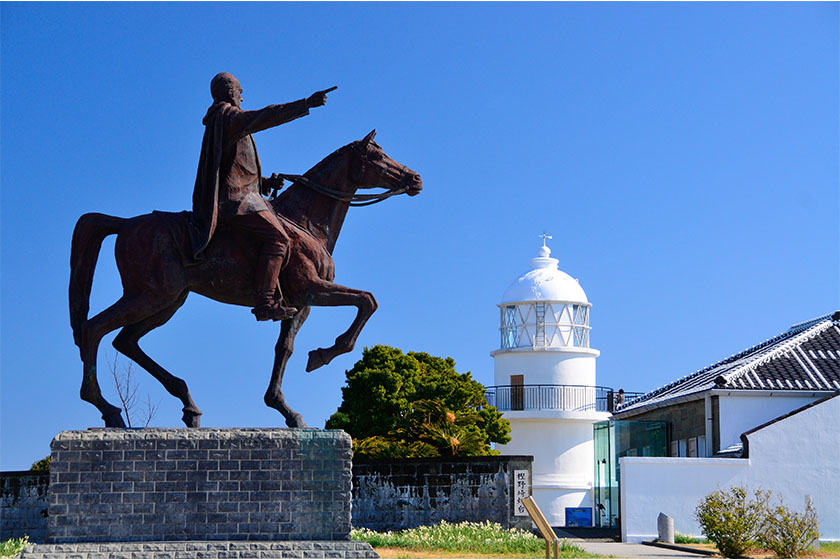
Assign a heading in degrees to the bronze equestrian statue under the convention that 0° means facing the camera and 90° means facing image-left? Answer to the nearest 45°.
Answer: approximately 270°

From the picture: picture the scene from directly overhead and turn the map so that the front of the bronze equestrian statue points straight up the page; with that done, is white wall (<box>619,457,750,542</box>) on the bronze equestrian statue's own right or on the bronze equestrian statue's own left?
on the bronze equestrian statue's own left

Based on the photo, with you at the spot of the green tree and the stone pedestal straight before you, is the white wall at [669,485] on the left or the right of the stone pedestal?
left

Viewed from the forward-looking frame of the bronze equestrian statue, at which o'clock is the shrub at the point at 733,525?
The shrub is roughly at 11 o'clock from the bronze equestrian statue.

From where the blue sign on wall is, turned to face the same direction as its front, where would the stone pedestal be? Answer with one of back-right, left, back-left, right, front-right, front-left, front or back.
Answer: front

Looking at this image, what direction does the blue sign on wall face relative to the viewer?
toward the camera

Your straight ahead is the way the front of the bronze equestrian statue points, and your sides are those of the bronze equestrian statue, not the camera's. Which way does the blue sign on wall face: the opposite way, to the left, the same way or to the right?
to the right

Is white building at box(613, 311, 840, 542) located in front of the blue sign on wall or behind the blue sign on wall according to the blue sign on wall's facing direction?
in front

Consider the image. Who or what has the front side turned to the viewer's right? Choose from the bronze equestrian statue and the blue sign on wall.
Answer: the bronze equestrian statue

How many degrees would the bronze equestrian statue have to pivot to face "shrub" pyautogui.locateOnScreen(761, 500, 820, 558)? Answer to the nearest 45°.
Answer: approximately 45° to its left

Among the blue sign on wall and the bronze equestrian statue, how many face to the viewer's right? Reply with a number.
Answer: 1
